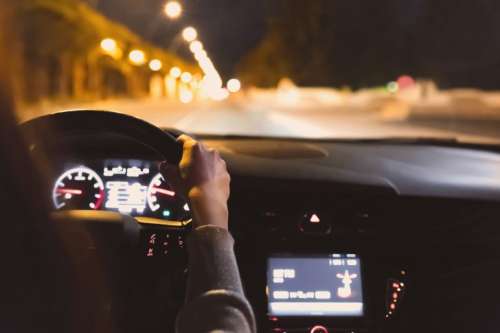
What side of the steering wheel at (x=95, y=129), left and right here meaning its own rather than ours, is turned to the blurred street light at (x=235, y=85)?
back

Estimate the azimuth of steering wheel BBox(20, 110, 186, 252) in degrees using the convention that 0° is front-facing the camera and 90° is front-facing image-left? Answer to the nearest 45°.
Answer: approximately 0°

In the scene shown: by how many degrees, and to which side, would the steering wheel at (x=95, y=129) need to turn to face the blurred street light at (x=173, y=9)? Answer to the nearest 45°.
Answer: approximately 180°
